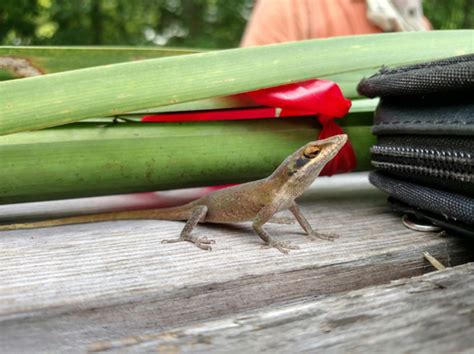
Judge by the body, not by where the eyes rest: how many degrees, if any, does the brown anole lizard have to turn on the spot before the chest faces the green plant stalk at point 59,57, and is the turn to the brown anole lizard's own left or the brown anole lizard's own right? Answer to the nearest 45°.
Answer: approximately 180°

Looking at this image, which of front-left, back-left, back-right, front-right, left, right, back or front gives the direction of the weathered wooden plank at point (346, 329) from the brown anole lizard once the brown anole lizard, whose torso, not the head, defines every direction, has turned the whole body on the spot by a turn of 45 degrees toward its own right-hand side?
front-right

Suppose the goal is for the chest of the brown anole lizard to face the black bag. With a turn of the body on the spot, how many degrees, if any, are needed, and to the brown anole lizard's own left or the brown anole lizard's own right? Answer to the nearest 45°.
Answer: approximately 45° to the brown anole lizard's own right

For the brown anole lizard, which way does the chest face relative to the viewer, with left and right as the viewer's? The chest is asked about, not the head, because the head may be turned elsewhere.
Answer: facing to the right of the viewer
